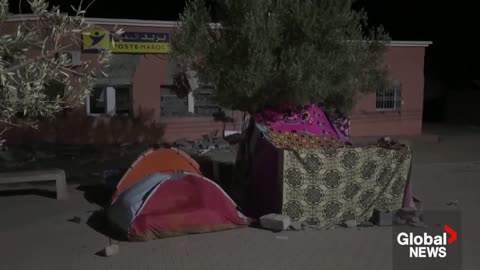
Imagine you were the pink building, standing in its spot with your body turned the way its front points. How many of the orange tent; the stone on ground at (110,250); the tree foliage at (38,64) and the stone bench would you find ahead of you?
4

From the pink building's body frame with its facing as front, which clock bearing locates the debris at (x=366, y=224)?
The debris is roughly at 11 o'clock from the pink building.

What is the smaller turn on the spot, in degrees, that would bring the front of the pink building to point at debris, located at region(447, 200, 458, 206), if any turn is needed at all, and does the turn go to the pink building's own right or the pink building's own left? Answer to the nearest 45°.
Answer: approximately 45° to the pink building's own left

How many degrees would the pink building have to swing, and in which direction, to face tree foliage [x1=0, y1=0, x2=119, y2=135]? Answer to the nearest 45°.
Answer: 0° — it already faces it

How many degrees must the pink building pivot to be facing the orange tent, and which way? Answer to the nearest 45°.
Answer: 0° — it already faces it

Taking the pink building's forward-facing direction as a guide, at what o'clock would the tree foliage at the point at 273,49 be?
The tree foliage is roughly at 11 o'clock from the pink building.

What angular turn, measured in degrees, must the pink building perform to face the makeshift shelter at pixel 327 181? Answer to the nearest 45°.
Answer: approximately 45° to its left

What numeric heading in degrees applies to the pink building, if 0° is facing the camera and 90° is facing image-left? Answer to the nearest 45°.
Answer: approximately 0°
